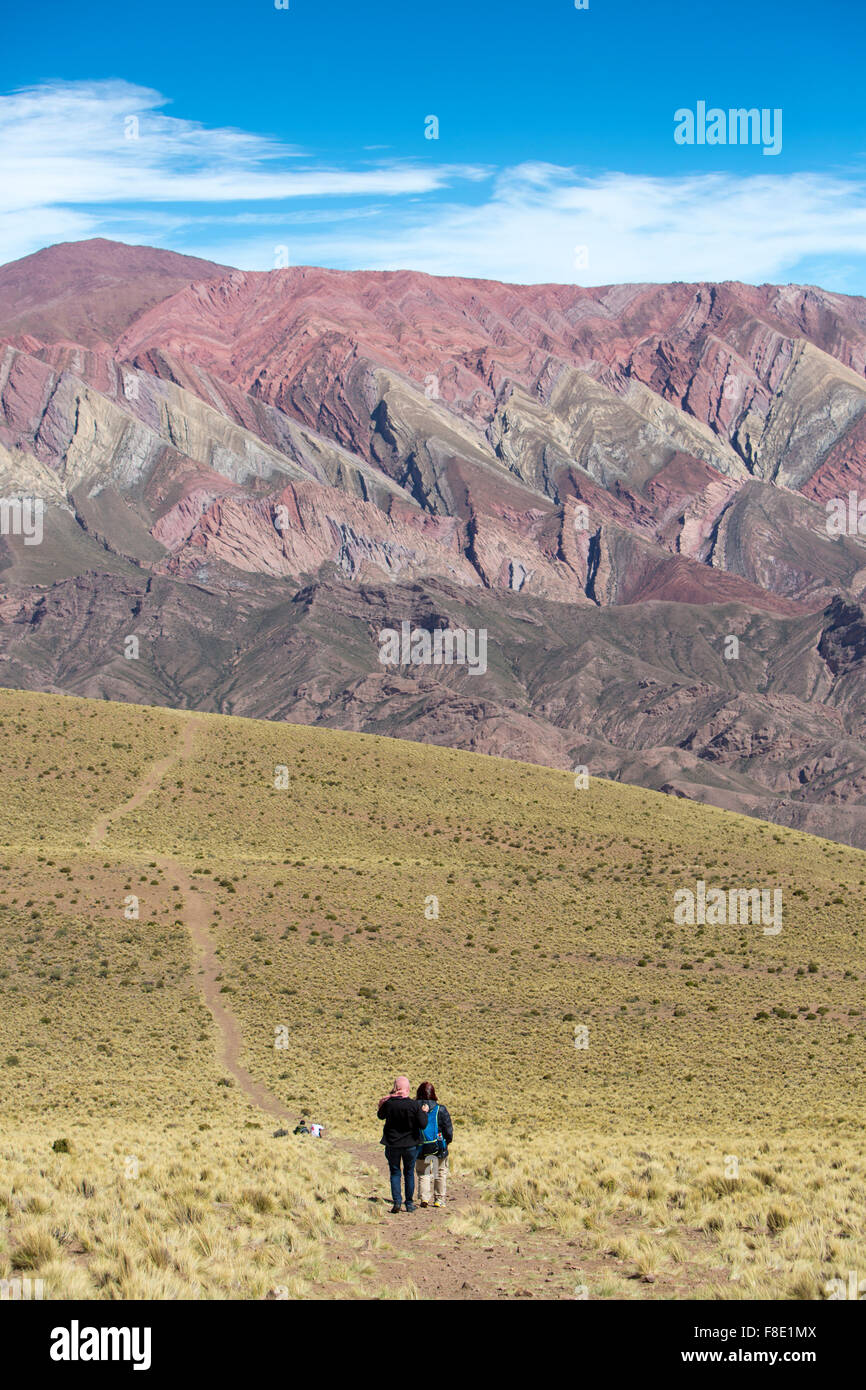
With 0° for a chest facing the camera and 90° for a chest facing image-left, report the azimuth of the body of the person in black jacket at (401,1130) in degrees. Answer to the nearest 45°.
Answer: approximately 180°

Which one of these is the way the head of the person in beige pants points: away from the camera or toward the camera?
away from the camera
